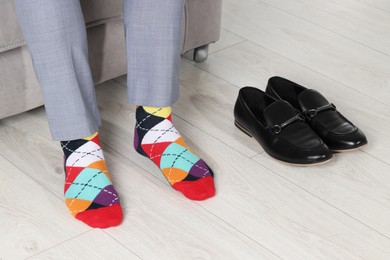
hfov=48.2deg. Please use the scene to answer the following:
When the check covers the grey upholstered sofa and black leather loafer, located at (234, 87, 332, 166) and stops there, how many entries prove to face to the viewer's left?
0

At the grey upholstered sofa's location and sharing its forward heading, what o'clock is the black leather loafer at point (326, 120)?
The black leather loafer is roughly at 11 o'clock from the grey upholstered sofa.

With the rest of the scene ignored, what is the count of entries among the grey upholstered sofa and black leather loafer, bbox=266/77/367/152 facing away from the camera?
0

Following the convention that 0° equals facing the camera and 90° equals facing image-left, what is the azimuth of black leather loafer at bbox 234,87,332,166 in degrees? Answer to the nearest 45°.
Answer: approximately 315°

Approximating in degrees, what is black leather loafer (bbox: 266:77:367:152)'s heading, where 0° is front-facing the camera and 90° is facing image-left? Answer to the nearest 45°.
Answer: approximately 315°

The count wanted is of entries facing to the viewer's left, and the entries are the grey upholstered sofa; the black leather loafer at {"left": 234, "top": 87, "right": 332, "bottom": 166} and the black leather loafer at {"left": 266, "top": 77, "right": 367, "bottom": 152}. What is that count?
0

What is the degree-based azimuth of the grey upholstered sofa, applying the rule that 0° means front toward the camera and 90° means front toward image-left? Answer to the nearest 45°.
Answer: approximately 315°
